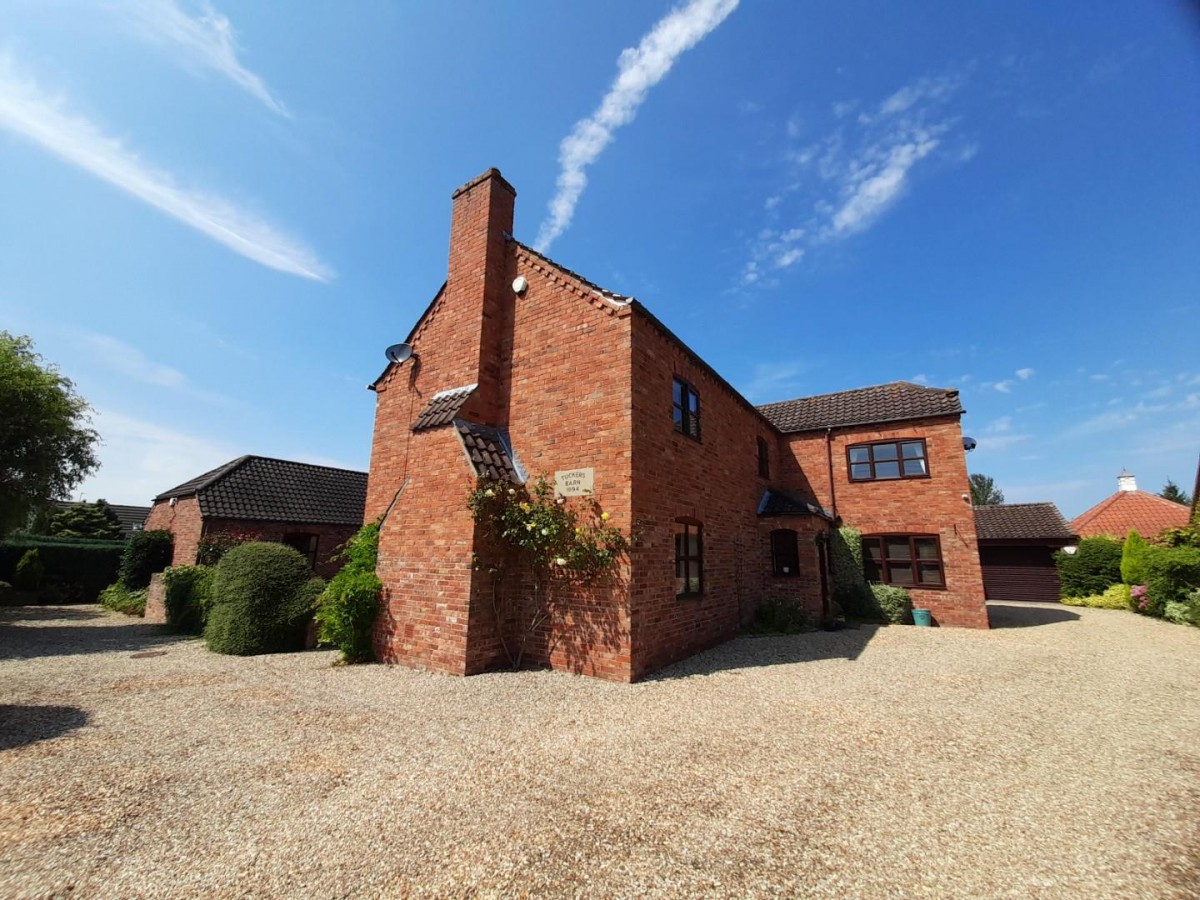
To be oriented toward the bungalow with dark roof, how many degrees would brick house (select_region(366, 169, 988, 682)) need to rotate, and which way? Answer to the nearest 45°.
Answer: approximately 180°

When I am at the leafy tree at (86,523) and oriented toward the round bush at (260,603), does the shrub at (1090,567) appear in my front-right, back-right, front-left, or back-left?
front-left

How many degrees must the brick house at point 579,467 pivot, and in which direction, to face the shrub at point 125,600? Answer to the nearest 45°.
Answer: approximately 135° to its right

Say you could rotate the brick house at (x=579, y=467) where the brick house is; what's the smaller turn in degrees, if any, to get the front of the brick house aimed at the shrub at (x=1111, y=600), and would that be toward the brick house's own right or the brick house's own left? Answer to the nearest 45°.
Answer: approximately 90° to the brick house's own left

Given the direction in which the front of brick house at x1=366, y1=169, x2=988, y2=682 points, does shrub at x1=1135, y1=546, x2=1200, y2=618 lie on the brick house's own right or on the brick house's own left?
on the brick house's own left

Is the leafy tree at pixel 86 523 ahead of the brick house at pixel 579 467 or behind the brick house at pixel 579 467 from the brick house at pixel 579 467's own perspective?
behind

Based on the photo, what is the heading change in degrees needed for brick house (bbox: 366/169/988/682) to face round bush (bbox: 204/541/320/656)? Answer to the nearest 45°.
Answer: approximately 135° to its right

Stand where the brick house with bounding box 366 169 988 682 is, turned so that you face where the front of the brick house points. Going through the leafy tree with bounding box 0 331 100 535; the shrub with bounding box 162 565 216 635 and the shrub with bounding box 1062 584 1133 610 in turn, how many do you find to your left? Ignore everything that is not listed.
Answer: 1

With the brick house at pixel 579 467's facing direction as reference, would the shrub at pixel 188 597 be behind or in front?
behind

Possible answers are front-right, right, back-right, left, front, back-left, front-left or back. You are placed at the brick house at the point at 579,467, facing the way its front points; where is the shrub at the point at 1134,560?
left

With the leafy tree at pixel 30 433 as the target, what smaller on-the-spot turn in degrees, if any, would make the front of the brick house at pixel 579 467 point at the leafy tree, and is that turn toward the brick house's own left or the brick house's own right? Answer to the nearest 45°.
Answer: approximately 135° to the brick house's own right

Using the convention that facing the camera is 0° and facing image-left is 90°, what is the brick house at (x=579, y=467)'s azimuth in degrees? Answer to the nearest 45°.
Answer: approximately 315°

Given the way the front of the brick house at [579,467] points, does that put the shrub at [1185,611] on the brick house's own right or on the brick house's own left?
on the brick house's own left
